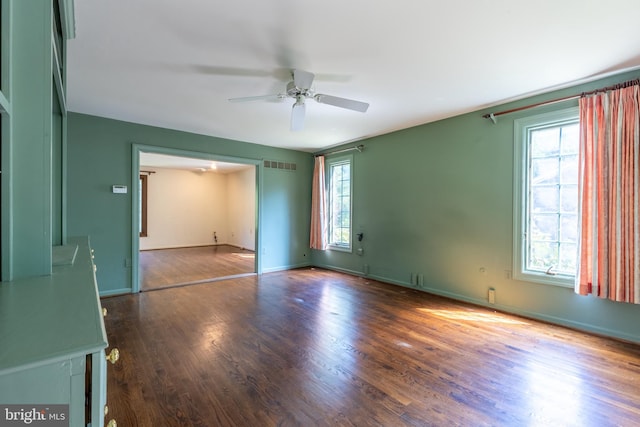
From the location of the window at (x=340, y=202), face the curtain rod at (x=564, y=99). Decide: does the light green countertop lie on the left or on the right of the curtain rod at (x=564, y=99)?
right

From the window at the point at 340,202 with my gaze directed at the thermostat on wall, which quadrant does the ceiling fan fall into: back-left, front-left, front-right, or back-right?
front-left

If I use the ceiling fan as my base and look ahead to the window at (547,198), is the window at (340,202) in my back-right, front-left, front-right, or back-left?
front-left

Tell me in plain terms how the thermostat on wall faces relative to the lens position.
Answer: facing the viewer

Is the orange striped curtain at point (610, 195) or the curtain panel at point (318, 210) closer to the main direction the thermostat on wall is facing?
the orange striped curtain

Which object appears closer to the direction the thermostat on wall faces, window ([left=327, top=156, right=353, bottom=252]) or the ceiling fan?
the ceiling fan

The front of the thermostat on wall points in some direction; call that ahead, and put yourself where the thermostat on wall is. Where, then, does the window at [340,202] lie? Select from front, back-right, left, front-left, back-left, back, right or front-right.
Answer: left

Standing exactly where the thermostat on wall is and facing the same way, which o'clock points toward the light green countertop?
The light green countertop is roughly at 12 o'clock from the thermostat on wall.

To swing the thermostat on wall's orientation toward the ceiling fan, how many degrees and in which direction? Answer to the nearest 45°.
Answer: approximately 45° to its left

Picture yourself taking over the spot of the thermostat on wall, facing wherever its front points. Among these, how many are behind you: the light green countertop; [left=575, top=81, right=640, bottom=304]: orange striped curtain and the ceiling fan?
0

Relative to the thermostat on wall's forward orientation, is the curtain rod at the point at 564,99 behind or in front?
in front

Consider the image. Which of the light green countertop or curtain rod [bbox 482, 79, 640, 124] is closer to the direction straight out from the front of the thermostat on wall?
the light green countertop

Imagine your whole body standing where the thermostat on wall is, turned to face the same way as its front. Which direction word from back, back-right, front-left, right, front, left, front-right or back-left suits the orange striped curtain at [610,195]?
front-left

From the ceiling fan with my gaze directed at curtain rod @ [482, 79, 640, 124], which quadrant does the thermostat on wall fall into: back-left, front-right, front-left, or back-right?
back-left

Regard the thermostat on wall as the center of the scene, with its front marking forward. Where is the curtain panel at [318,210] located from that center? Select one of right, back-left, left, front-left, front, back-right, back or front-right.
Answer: left

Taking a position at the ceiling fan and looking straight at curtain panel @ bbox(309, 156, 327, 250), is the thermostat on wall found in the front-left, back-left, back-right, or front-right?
front-left
